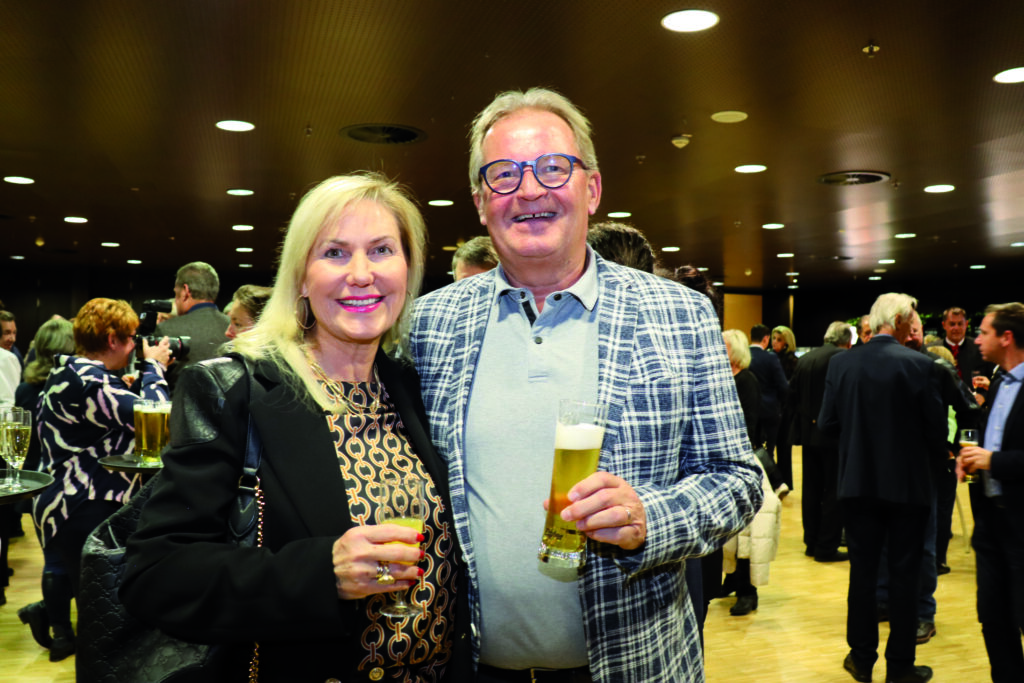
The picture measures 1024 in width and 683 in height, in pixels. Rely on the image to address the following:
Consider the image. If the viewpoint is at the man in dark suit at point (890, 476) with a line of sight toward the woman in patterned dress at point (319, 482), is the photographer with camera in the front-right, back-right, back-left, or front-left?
front-right

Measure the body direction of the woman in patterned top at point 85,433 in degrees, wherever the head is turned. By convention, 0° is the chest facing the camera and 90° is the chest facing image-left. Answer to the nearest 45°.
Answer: approximately 225°

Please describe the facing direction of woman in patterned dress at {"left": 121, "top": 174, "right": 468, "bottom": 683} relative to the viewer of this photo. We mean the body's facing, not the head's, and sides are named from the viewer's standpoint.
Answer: facing the viewer and to the right of the viewer

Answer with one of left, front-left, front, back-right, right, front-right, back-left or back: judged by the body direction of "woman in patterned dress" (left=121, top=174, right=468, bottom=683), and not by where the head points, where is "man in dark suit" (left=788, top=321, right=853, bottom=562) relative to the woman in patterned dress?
left

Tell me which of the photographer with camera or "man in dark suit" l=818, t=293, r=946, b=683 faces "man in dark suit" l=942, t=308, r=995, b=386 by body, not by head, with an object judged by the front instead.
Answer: "man in dark suit" l=818, t=293, r=946, b=683

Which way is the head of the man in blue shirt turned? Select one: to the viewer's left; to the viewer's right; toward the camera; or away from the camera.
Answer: to the viewer's left

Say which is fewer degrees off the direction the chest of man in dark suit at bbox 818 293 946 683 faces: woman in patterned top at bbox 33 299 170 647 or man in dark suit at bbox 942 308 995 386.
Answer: the man in dark suit

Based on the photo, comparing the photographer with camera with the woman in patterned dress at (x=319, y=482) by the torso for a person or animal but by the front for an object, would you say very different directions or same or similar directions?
very different directions

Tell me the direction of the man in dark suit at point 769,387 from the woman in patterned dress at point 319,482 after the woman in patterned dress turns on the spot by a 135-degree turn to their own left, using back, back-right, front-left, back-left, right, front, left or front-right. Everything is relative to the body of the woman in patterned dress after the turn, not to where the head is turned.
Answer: front-right

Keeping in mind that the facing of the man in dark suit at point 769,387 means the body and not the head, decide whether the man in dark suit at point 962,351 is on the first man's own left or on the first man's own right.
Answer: on the first man's own right

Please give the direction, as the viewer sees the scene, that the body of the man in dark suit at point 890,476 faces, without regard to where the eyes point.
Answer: away from the camera

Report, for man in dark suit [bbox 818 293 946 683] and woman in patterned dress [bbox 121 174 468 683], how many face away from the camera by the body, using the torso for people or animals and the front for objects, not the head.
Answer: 1

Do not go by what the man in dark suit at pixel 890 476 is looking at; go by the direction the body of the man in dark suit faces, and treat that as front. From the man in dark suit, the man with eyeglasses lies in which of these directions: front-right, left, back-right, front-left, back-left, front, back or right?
back

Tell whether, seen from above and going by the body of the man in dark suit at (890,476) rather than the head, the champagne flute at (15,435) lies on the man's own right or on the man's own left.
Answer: on the man's own left
